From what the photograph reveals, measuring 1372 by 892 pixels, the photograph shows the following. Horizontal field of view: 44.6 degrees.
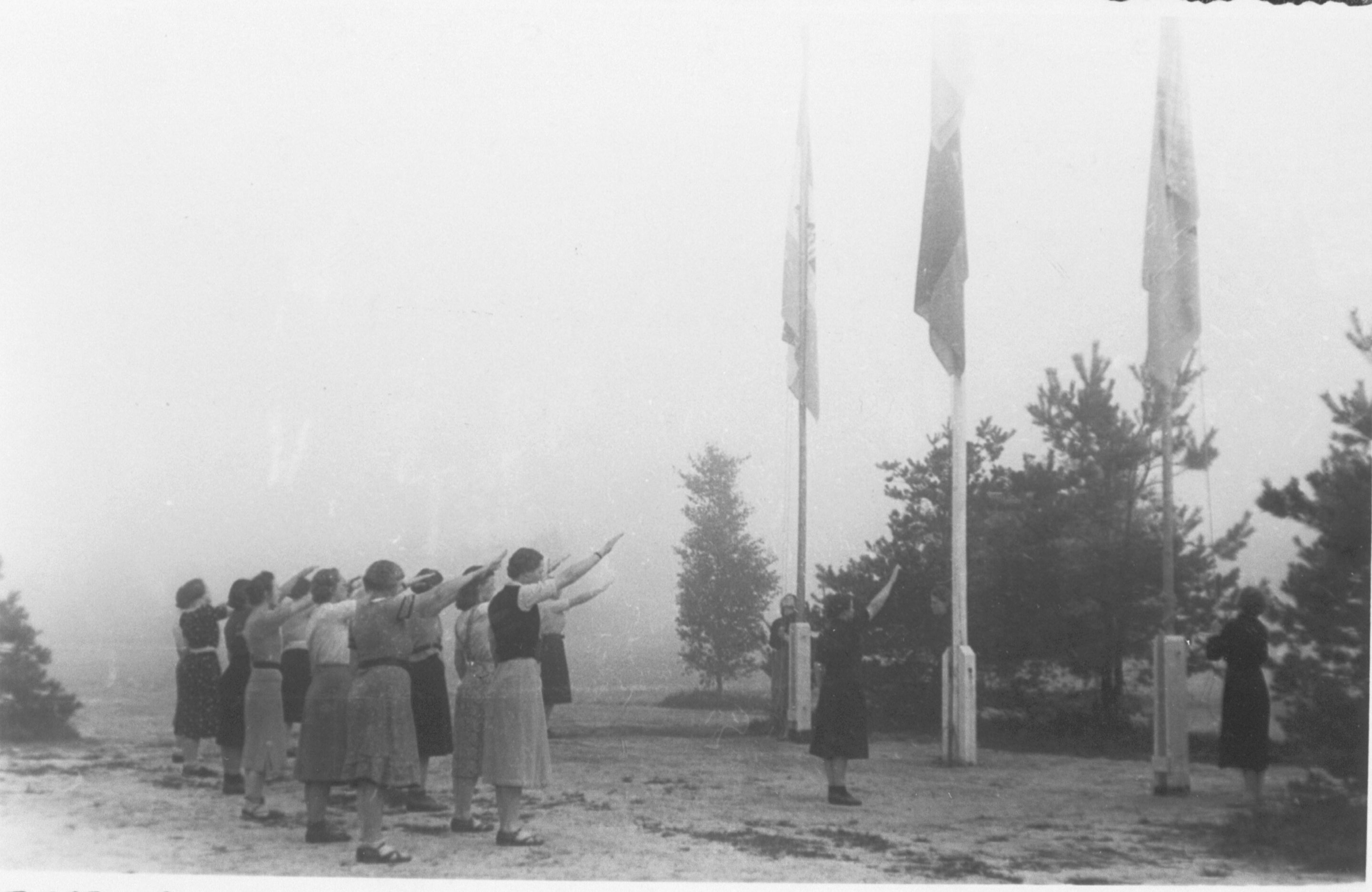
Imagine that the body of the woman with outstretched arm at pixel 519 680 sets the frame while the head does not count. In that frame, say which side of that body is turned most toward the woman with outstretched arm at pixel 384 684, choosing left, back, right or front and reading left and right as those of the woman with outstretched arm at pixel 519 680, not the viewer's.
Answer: back

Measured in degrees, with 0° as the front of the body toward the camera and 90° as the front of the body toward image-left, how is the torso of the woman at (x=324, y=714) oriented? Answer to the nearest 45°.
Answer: approximately 270°

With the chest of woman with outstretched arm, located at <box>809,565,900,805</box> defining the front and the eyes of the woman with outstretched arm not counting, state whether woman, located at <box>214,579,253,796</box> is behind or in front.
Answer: behind

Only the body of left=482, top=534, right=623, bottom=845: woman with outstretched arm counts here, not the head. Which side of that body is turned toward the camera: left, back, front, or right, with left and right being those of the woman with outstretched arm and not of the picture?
right

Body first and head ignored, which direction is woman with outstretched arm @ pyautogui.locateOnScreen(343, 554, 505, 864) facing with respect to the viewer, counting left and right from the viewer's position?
facing to the right of the viewer

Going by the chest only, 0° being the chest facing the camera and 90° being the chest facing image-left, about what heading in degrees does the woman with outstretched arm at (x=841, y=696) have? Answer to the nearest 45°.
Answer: approximately 270°

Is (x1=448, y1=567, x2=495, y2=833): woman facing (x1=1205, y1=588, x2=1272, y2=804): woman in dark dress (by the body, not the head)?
yes

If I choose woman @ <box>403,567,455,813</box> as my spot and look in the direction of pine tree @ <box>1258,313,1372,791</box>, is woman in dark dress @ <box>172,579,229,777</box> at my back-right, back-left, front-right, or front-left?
back-left

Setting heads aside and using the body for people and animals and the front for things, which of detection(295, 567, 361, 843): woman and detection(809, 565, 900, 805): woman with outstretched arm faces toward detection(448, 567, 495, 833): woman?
detection(295, 567, 361, 843): woman

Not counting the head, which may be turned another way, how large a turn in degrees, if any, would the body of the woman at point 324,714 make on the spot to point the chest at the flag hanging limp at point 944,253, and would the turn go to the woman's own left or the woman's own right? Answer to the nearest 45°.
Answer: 0° — they already face it

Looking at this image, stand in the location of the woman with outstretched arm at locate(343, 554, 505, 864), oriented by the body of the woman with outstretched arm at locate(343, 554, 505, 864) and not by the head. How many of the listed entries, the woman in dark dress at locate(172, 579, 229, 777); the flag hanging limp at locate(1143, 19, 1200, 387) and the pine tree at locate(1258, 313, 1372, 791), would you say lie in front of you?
2

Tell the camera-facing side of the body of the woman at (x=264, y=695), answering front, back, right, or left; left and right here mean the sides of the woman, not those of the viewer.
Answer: right
